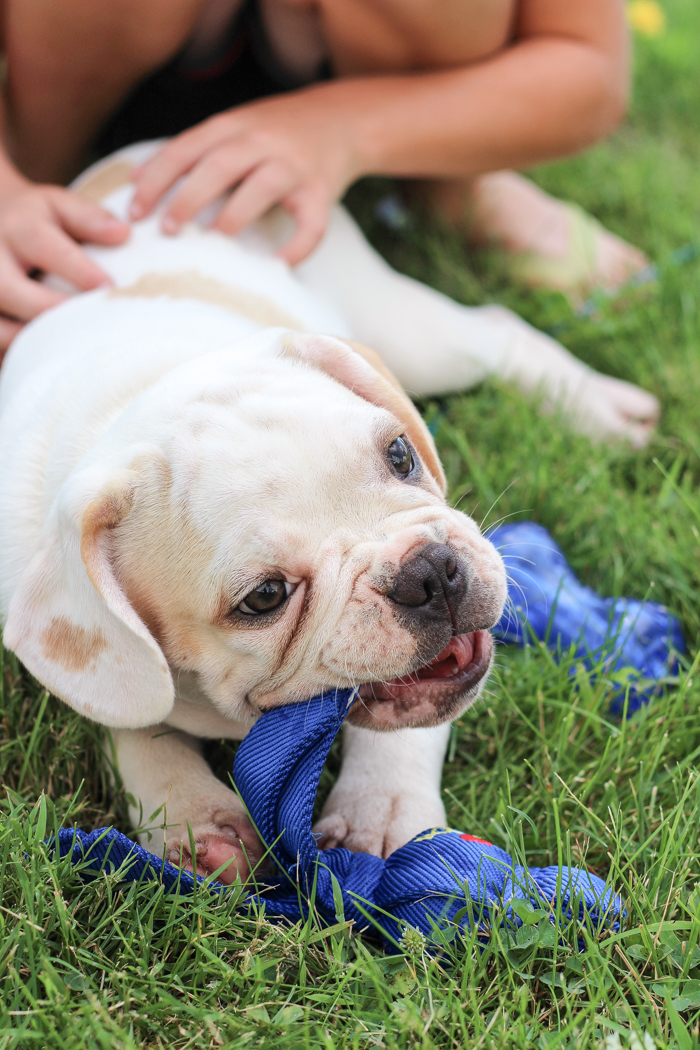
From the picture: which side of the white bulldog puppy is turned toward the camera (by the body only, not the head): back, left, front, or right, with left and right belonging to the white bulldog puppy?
front
